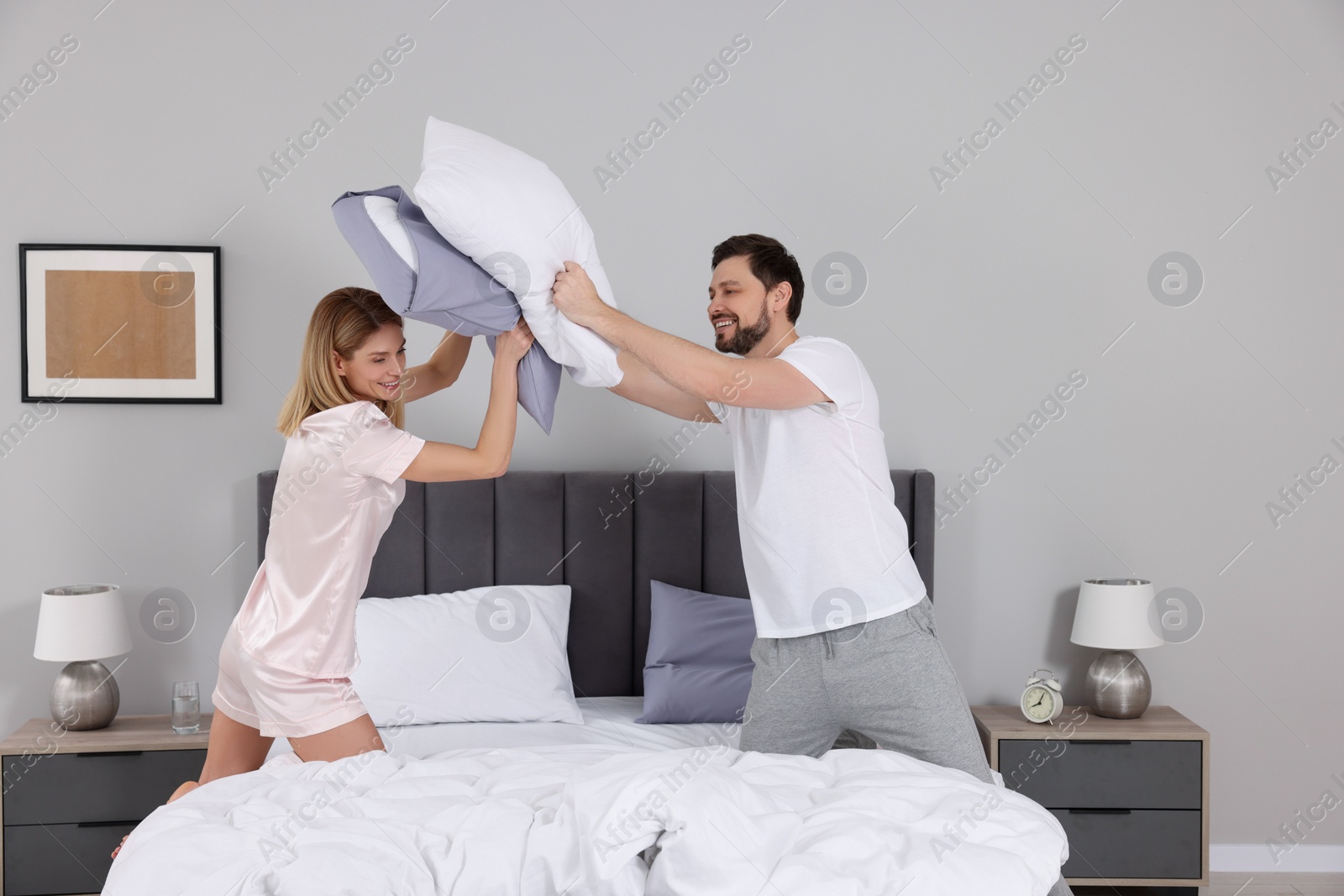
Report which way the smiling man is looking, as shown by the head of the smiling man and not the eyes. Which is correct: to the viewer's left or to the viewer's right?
to the viewer's left

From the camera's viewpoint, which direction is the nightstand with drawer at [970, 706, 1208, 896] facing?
toward the camera

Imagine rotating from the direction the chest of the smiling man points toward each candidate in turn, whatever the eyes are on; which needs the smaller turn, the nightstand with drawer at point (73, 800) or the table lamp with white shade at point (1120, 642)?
the nightstand with drawer

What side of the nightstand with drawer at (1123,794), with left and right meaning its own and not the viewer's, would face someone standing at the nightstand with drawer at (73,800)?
right

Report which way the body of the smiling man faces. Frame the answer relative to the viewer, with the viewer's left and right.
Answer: facing the viewer and to the left of the viewer

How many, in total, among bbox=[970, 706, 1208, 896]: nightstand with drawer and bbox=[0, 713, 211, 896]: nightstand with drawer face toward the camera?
2

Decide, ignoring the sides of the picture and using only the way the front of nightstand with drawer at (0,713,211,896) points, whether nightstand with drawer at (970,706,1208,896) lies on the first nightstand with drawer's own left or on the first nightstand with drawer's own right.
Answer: on the first nightstand with drawer's own left

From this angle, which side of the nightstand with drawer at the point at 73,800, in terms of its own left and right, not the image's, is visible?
front

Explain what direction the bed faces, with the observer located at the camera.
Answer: facing the viewer

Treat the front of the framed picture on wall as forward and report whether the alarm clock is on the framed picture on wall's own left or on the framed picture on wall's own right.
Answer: on the framed picture on wall's own left

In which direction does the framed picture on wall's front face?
toward the camera

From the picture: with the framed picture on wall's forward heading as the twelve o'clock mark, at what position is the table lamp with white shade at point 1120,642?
The table lamp with white shade is roughly at 10 o'clock from the framed picture on wall.
